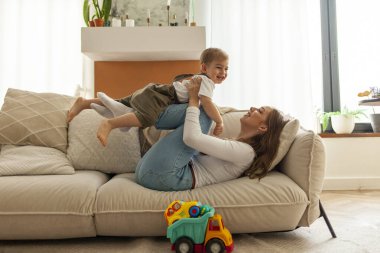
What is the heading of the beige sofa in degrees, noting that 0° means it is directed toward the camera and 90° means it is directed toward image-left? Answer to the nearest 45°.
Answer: approximately 0°

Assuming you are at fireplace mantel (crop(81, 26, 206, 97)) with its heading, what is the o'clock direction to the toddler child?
The toddler child is roughly at 12 o'clock from the fireplace mantel.

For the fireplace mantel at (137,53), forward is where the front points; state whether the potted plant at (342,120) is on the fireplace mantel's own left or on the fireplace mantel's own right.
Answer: on the fireplace mantel's own left

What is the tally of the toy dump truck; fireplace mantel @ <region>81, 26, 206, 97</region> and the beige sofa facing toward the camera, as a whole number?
2

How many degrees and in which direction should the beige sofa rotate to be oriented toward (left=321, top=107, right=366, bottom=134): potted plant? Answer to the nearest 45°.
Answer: approximately 135° to its left

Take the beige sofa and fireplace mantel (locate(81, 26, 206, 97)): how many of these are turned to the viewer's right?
0

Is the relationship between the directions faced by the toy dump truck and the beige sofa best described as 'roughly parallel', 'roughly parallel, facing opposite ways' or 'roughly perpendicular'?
roughly perpendicular

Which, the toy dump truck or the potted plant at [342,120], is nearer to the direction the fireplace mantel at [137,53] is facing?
the toy dump truck
